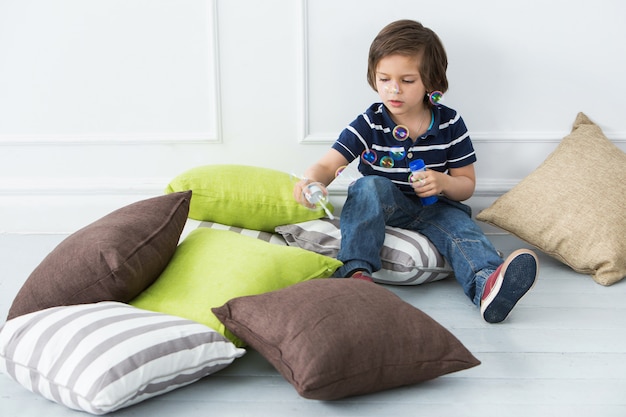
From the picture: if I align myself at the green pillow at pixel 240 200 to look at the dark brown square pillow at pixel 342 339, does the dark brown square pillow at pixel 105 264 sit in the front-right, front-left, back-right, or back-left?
front-right

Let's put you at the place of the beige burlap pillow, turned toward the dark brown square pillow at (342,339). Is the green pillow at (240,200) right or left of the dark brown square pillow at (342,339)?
right

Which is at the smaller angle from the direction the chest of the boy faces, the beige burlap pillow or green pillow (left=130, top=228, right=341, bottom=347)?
the green pillow

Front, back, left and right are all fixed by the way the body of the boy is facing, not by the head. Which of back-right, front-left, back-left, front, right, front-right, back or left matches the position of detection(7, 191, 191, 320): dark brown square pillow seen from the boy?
front-right

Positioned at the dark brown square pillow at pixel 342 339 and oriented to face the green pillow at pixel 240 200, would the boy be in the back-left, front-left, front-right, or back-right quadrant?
front-right

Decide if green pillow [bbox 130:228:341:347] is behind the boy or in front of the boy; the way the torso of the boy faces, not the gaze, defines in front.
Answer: in front

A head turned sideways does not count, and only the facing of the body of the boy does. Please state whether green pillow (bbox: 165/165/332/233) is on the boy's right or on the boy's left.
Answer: on the boy's right

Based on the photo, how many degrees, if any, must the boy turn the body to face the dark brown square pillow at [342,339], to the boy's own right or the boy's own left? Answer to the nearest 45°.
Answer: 0° — they already face it

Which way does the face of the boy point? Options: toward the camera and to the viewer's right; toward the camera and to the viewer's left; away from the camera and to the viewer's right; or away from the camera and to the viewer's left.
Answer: toward the camera and to the viewer's left

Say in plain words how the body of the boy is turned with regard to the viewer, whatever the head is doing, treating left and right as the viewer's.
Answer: facing the viewer

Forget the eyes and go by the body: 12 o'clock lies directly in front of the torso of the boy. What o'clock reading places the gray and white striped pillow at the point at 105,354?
The gray and white striped pillow is roughly at 1 o'clock from the boy.
